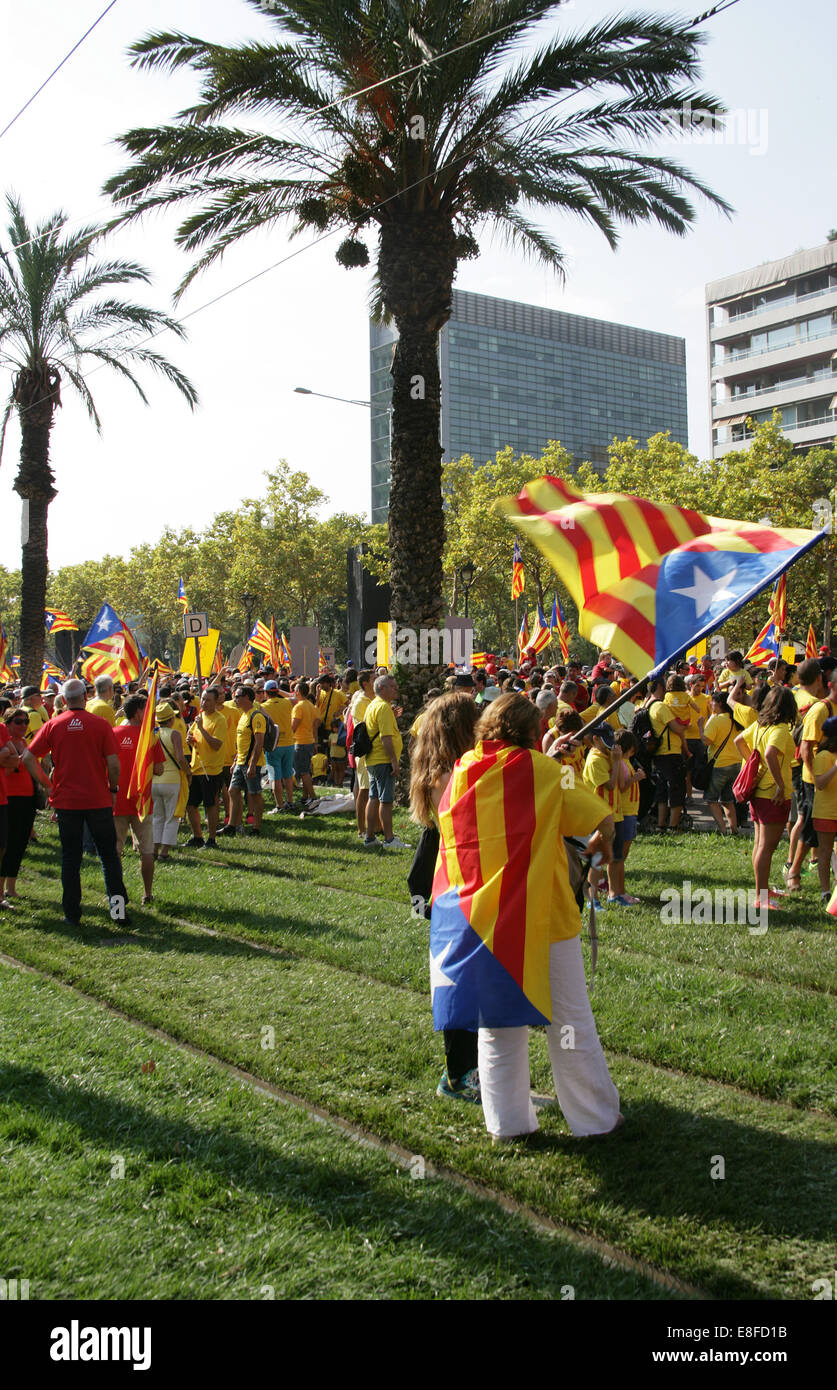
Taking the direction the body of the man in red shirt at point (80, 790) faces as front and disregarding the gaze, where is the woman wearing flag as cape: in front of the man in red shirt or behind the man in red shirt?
behind

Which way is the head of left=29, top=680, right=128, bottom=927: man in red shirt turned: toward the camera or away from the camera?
away from the camera

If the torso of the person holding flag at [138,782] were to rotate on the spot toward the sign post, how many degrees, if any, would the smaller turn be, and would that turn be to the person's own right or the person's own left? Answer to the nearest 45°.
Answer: approximately 45° to the person's own left

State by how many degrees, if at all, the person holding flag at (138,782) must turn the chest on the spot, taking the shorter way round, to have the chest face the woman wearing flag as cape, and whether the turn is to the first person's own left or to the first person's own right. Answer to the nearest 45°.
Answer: approximately 135° to the first person's own right

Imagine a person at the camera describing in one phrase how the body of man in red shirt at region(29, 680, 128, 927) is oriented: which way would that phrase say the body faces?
away from the camera

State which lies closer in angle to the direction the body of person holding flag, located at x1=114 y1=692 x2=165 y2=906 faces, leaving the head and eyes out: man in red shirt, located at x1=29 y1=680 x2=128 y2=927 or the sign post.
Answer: the sign post

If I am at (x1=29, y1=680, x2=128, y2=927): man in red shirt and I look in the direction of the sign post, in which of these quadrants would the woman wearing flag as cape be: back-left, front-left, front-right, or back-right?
back-right

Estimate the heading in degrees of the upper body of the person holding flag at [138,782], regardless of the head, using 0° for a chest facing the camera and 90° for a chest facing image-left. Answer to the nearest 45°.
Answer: approximately 225°
